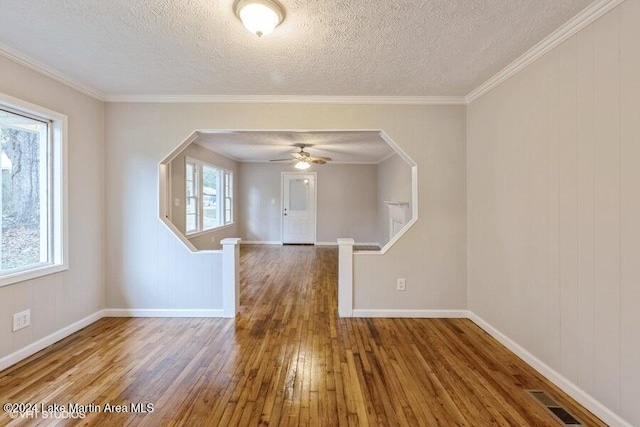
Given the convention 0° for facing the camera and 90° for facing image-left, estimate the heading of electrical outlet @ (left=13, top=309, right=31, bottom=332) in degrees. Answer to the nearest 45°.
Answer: approximately 315°

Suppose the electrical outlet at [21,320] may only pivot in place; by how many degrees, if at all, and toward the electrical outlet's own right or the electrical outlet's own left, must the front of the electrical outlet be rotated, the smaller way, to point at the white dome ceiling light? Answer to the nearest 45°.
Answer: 0° — it already faces it

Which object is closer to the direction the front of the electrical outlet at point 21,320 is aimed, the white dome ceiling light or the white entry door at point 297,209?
the white dome ceiling light

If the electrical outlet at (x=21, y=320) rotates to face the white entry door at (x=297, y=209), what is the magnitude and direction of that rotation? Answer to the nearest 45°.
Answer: approximately 90° to its left

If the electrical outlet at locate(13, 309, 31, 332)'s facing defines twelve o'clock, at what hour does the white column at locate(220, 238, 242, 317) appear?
The white column is roughly at 11 o'clock from the electrical outlet.

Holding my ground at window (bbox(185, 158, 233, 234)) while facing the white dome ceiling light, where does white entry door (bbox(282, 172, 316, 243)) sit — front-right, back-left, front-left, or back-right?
back-left

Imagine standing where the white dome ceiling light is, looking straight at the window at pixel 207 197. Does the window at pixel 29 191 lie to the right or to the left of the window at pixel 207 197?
left
